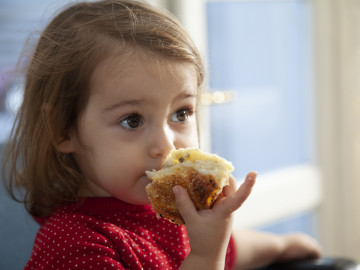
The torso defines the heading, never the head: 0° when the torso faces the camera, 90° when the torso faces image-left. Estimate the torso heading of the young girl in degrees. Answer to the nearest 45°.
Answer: approximately 315°

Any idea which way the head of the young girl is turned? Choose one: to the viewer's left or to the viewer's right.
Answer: to the viewer's right

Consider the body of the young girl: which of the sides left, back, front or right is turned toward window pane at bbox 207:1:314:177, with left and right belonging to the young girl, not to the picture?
left
